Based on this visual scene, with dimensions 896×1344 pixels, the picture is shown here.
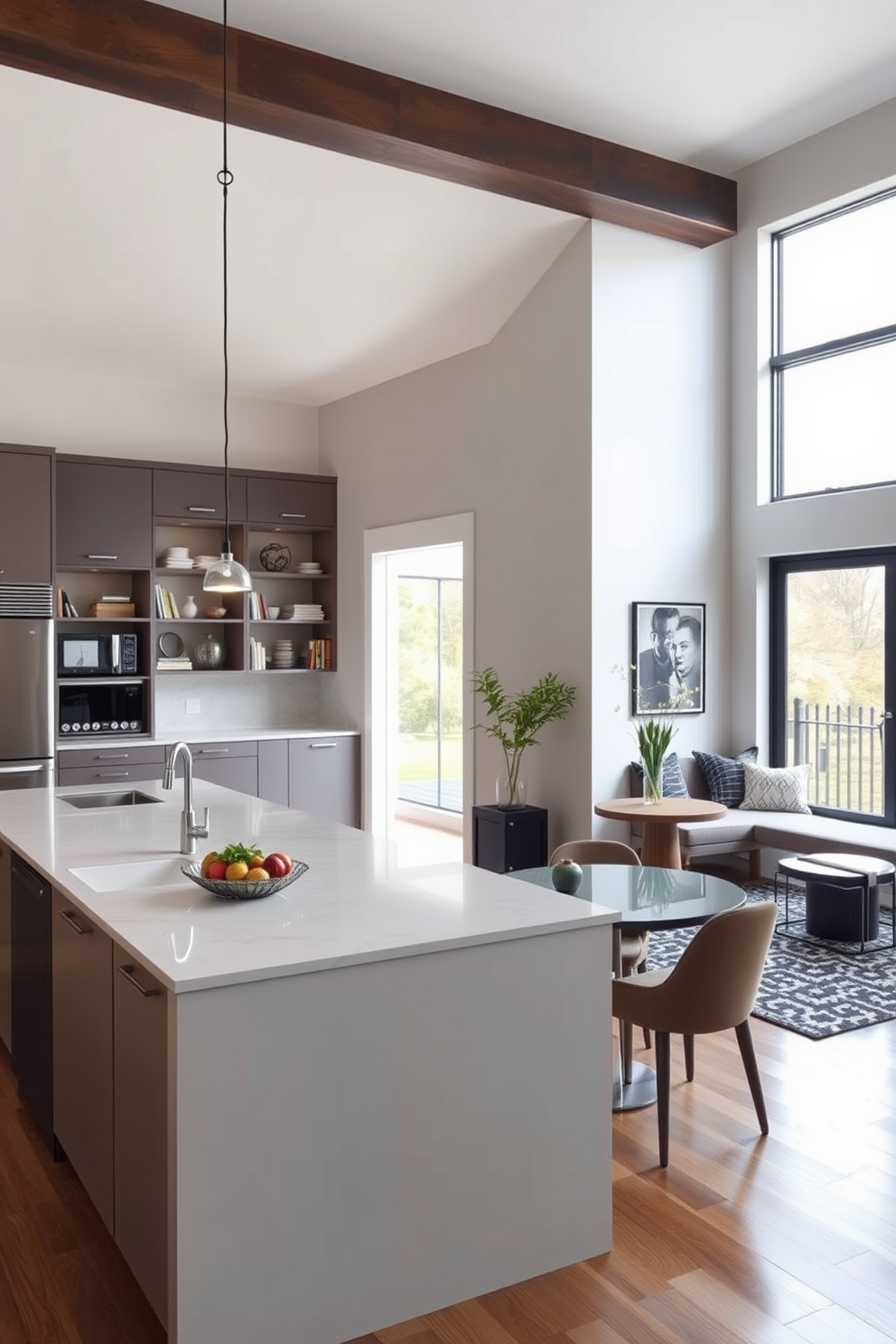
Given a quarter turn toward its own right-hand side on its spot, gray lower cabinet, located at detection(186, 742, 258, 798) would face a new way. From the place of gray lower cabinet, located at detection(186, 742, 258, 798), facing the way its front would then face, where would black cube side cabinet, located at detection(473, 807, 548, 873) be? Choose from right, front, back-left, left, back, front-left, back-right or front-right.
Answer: back-left

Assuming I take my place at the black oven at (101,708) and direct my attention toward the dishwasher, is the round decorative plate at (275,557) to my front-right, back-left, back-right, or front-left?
back-left

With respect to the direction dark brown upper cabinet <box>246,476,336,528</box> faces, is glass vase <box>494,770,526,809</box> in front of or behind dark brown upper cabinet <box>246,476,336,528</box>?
in front

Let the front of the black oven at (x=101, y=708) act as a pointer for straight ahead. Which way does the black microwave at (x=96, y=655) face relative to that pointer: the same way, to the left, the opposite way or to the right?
the same way

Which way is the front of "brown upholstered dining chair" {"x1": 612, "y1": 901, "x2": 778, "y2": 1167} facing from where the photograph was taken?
facing away from the viewer and to the left of the viewer

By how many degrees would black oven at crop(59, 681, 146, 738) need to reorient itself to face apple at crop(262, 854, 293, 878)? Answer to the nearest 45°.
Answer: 0° — it already faces it

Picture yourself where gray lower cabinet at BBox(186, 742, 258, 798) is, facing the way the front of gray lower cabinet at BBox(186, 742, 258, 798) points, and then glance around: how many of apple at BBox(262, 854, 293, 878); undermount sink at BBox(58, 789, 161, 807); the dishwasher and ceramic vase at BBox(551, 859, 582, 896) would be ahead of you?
4

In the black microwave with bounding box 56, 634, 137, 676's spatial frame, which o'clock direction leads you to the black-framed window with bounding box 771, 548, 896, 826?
The black-framed window is roughly at 10 o'clock from the black microwave.

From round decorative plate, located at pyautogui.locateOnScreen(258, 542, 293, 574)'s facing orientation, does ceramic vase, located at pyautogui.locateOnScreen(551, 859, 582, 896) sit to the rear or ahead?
ahead

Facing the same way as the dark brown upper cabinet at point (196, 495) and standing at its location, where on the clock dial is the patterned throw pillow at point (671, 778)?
The patterned throw pillow is roughly at 10 o'clock from the dark brown upper cabinet.

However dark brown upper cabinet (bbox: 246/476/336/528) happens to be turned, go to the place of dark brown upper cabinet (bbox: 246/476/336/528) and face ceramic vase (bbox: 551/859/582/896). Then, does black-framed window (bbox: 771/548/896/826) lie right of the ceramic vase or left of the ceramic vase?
left

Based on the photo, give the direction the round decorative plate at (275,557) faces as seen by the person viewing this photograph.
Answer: facing the viewer

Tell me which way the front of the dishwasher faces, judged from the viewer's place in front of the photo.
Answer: facing to the left of the viewer

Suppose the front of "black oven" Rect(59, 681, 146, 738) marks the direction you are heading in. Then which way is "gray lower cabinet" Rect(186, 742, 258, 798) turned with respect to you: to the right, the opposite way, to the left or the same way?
the same way

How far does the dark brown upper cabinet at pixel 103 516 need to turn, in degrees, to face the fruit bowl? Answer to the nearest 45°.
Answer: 0° — it already faces it

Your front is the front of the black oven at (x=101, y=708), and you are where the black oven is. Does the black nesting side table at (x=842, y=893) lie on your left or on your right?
on your left

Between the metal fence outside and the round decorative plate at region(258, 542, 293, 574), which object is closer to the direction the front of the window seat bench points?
the round decorative plate

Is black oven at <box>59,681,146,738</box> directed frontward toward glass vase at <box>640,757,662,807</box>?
no

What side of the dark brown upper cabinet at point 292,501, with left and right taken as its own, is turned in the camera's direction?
front

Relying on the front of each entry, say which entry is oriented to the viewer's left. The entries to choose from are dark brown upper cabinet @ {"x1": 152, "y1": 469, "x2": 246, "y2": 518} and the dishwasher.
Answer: the dishwasher

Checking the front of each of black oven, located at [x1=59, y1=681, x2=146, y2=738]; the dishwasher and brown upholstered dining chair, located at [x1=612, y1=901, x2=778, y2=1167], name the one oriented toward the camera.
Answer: the black oven

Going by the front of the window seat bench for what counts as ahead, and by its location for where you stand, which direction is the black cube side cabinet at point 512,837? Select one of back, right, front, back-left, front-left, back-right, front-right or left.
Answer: front-right

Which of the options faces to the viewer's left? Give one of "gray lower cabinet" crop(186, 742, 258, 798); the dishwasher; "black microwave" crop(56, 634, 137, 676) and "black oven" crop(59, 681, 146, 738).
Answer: the dishwasher
